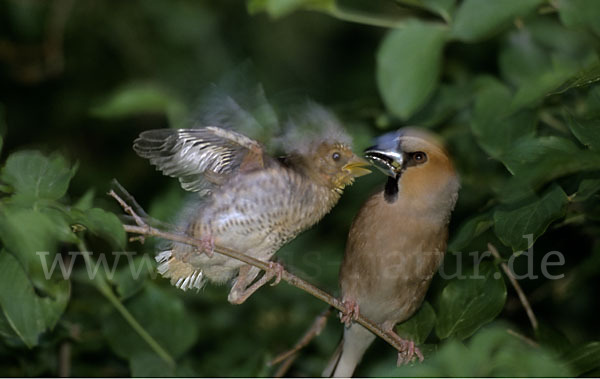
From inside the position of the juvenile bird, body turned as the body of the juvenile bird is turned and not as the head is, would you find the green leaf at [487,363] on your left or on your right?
on your right

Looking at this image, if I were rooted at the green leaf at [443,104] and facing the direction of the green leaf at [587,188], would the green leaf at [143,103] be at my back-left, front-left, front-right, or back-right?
back-right

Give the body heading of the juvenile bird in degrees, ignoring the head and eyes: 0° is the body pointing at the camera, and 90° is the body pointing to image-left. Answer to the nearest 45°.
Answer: approximately 270°

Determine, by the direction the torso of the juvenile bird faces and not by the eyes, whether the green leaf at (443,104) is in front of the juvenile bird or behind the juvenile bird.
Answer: in front

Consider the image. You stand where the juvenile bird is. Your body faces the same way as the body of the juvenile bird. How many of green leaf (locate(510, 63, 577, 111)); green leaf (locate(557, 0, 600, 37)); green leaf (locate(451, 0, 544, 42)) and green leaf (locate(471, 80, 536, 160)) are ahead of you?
4

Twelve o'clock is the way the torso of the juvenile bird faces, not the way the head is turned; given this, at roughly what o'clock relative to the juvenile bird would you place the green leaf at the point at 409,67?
The green leaf is roughly at 12 o'clock from the juvenile bird.

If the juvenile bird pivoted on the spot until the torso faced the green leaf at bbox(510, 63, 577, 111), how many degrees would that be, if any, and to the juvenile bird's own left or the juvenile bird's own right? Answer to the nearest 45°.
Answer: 0° — it already faces it

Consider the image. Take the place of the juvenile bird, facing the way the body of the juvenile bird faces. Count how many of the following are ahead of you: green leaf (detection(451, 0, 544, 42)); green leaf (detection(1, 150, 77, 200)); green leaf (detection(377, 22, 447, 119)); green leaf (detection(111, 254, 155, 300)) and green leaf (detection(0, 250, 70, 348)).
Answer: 2

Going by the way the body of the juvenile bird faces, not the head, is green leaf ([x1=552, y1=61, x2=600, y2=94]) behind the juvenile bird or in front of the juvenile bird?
in front

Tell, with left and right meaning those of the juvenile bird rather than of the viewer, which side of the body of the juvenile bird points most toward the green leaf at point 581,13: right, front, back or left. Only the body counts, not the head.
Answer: front

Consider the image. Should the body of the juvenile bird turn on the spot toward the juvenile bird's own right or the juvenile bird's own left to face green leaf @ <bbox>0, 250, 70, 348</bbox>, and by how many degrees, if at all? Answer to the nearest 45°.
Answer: approximately 135° to the juvenile bird's own right

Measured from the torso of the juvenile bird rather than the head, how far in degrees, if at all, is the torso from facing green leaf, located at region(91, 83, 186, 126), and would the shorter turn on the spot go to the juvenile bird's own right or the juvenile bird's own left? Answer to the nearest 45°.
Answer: approximately 90° to the juvenile bird's own left
